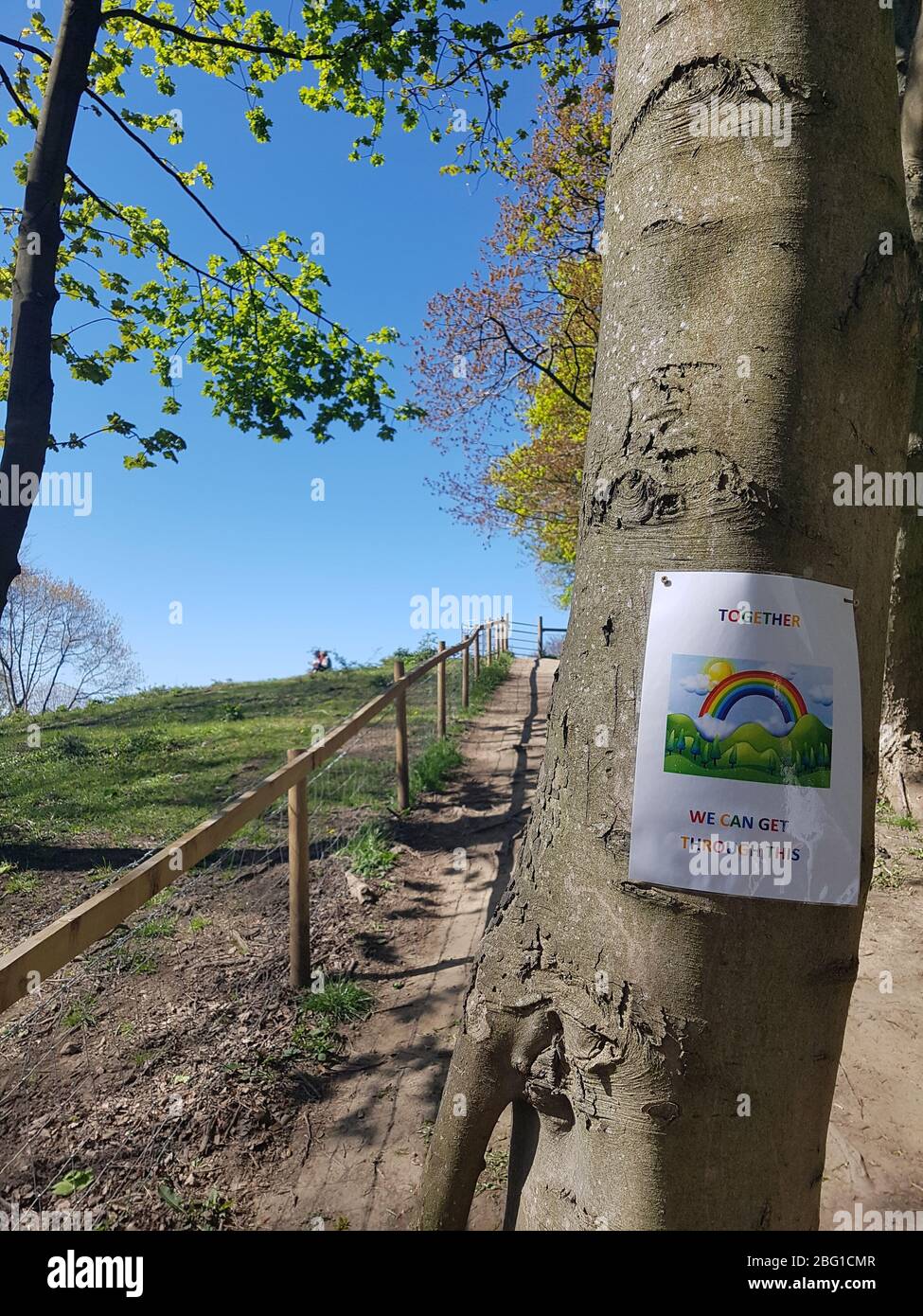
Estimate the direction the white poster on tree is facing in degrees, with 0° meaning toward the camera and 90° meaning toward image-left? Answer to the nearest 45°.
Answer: approximately 0°

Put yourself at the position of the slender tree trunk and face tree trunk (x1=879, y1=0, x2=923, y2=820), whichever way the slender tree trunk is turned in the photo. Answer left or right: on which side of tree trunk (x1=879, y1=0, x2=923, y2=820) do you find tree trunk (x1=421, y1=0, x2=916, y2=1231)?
right

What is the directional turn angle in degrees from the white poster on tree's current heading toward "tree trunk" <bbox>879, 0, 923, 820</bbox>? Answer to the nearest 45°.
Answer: approximately 180°

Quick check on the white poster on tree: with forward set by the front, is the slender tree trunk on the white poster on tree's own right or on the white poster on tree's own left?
on the white poster on tree's own right
